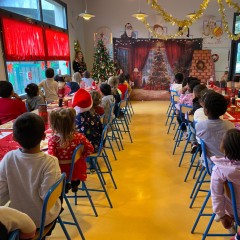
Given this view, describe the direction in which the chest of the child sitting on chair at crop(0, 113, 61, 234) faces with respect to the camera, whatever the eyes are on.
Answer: away from the camera

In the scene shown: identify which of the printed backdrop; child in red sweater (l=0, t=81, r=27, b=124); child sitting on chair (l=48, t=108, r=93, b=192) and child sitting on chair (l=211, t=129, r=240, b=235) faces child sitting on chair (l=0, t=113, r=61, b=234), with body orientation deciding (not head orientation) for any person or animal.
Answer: the printed backdrop

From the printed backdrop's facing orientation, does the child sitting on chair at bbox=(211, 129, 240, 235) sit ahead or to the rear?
ahead

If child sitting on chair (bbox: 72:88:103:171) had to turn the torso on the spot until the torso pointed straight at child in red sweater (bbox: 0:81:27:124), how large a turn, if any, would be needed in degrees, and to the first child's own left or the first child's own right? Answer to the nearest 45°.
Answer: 0° — they already face them

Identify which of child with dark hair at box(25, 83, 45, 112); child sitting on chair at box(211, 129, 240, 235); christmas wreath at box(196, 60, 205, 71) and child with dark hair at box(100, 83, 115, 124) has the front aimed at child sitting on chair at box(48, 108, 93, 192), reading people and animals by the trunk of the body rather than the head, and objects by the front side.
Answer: the christmas wreath

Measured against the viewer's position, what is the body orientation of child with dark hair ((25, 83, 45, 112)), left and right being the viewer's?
facing away from the viewer and to the right of the viewer

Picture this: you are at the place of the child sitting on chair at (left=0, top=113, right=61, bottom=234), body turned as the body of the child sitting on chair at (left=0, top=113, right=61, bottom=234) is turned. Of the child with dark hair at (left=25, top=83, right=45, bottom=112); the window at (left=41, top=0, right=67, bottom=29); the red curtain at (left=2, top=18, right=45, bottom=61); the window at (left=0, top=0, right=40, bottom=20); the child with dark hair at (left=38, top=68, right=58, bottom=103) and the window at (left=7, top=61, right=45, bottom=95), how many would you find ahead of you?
6

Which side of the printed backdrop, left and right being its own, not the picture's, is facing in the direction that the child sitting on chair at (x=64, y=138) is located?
front

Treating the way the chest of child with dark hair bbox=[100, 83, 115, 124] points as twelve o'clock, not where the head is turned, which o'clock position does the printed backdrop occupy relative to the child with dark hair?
The printed backdrop is roughly at 2 o'clock from the child with dark hair.

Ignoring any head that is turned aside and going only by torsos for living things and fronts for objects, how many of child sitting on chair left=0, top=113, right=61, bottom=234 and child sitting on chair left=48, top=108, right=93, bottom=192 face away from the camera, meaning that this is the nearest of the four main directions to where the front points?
2

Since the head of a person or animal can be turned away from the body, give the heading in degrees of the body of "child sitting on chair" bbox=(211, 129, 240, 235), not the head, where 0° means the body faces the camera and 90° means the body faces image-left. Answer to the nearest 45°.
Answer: approximately 225°

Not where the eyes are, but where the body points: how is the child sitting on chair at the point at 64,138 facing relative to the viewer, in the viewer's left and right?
facing away from the viewer

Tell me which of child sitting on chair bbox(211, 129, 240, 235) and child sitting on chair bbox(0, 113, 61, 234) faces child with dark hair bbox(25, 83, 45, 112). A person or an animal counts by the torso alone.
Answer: child sitting on chair bbox(0, 113, 61, 234)

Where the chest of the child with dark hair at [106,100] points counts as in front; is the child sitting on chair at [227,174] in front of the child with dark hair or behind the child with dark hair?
behind

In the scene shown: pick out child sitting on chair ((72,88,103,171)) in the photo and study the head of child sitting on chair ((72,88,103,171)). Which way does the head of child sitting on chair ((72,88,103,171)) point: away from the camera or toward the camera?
away from the camera
